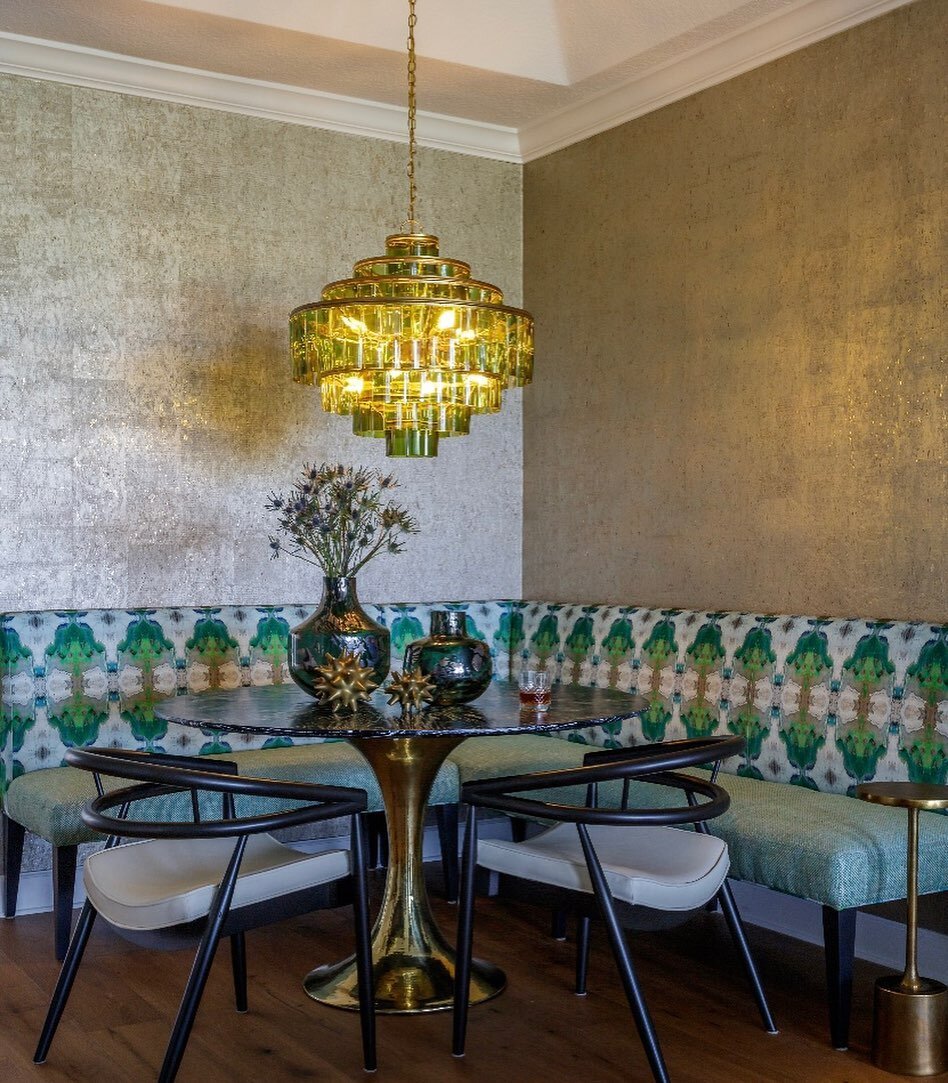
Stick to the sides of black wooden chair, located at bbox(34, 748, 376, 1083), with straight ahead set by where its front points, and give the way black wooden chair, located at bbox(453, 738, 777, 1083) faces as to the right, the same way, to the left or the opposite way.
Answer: to the left

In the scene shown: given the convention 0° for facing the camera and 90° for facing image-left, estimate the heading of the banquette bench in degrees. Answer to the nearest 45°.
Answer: approximately 0°

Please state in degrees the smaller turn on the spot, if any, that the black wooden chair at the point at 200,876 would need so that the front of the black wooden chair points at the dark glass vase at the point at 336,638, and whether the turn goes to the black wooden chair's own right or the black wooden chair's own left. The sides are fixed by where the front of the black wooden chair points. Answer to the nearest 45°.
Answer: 0° — it already faces it

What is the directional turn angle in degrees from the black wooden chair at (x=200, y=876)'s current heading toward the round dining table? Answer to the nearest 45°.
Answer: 0° — it already faces it

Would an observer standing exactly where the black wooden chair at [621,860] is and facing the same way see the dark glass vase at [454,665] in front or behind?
in front

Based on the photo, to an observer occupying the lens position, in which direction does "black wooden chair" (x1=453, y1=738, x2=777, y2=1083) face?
facing away from the viewer and to the left of the viewer

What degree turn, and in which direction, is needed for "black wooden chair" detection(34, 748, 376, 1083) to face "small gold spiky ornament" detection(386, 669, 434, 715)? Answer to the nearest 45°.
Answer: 0° — it already faces it

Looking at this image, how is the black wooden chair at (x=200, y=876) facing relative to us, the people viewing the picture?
facing away from the viewer and to the right of the viewer

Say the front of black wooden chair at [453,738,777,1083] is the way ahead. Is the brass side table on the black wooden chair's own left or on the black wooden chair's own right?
on the black wooden chair's own right
